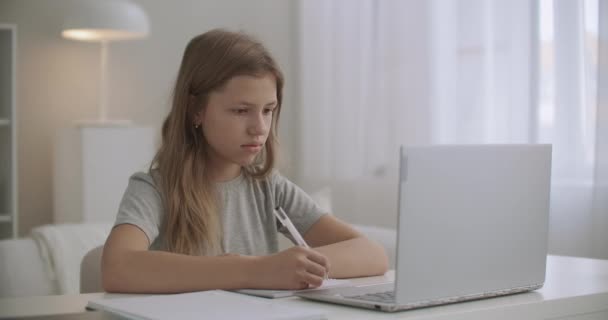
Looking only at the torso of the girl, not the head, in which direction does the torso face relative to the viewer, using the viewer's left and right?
facing the viewer and to the right of the viewer

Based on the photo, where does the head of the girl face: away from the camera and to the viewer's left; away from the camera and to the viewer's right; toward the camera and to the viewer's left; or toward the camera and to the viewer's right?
toward the camera and to the viewer's right

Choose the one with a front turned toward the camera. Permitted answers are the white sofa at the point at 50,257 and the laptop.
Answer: the white sofa

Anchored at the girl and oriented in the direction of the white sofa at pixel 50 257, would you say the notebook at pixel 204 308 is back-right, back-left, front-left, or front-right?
back-left

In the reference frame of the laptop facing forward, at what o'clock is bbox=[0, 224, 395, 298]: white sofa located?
The white sofa is roughly at 12 o'clock from the laptop.

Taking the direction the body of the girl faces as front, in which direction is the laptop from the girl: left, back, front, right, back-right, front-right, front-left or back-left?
front

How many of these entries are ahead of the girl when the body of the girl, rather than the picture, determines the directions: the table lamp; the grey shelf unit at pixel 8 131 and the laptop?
1

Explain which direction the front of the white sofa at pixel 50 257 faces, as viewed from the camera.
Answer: facing the viewer

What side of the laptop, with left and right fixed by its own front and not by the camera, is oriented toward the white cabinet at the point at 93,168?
front

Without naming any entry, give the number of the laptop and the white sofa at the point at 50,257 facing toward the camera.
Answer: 1

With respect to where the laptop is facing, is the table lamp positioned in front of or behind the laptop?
in front

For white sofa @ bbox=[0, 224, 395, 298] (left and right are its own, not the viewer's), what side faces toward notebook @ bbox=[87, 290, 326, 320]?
front

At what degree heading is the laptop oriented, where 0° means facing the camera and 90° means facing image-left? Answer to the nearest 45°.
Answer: approximately 135°

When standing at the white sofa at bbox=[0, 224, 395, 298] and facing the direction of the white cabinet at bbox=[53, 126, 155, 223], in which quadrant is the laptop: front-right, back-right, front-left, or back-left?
back-right
